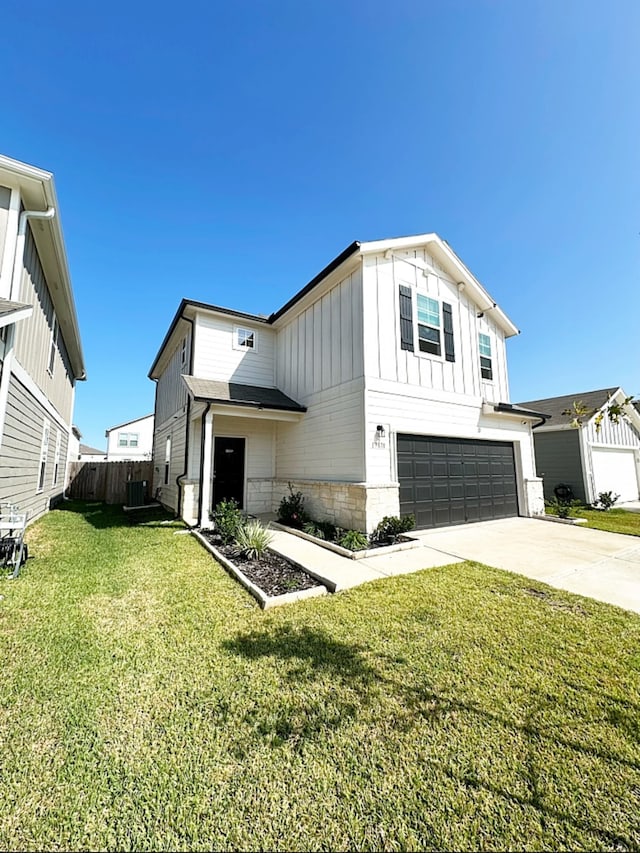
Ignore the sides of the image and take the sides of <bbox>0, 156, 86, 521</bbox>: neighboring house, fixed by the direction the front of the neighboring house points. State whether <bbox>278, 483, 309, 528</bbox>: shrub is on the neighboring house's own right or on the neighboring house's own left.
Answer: on the neighboring house's own left

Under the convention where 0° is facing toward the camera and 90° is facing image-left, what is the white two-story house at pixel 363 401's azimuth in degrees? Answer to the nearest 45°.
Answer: approximately 315°

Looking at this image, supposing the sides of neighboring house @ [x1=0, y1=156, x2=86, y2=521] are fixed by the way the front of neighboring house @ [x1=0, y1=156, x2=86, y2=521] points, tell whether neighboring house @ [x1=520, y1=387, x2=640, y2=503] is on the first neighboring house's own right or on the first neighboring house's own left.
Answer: on the first neighboring house's own left

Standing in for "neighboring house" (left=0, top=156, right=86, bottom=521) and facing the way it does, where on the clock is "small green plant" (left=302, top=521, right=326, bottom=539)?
The small green plant is roughly at 10 o'clock from the neighboring house.

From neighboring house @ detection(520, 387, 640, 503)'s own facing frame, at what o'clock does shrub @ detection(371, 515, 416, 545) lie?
The shrub is roughly at 2 o'clock from the neighboring house.

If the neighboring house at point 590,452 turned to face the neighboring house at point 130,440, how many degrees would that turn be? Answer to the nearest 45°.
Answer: approximately 135° to its right

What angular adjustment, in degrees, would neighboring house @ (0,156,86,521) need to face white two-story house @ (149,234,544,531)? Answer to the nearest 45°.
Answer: approximately 90° to its left

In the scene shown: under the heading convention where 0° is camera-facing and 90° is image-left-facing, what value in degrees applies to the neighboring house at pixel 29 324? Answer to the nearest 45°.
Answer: approximately 0°

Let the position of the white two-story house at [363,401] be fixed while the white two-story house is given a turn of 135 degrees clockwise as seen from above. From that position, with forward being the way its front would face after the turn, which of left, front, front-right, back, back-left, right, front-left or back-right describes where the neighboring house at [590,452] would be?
back-right

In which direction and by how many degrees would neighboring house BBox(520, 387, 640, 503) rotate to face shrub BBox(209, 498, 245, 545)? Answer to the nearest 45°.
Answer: approximately 90° to its right
